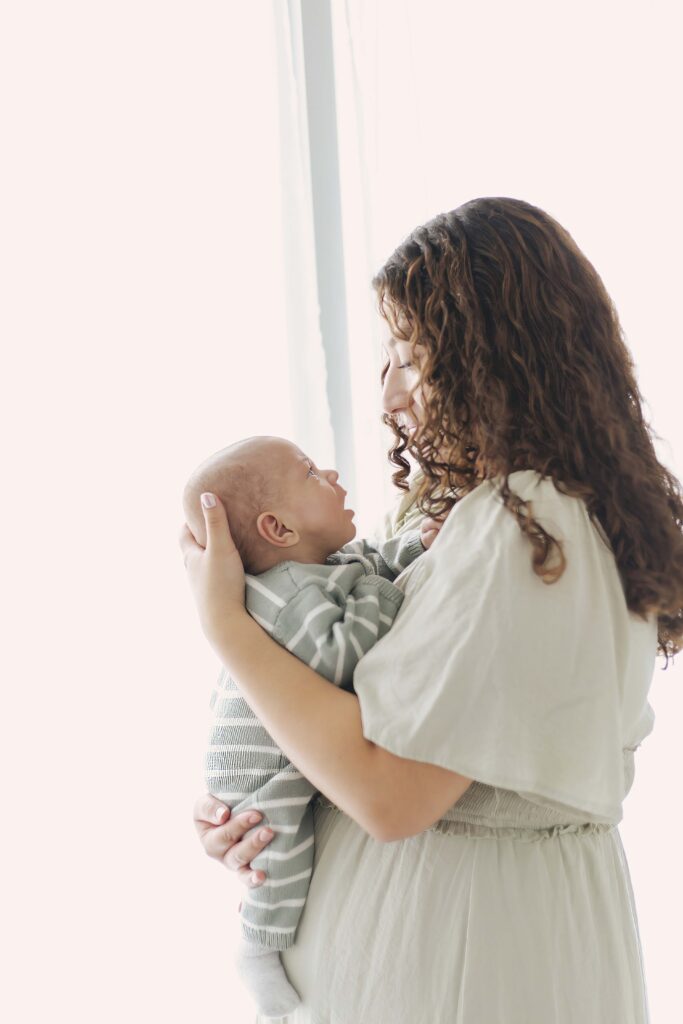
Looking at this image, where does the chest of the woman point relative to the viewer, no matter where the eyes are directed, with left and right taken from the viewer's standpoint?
facing to the left of the viewer

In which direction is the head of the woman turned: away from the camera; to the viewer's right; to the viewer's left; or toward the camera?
to the viewer's left

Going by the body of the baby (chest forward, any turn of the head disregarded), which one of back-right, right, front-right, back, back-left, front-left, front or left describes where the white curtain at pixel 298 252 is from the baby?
left

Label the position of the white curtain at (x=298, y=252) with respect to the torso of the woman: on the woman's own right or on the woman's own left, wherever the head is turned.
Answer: on the woman's own right

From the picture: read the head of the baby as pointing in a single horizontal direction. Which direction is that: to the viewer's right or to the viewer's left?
to the viewer's right

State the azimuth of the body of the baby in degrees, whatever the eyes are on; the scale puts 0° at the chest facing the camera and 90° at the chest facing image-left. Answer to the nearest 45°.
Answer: approximately 270°
